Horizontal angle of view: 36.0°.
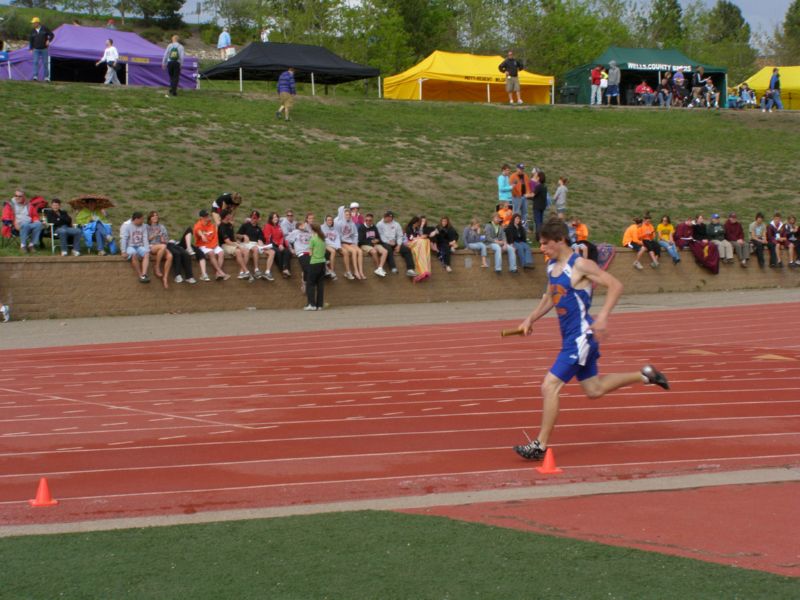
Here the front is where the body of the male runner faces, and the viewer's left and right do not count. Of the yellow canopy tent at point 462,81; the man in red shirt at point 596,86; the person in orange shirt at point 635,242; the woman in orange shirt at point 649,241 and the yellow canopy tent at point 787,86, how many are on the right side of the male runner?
5

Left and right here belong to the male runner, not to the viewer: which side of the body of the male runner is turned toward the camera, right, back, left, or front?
left

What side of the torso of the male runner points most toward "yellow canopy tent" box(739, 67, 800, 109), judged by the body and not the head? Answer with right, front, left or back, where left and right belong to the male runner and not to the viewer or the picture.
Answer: right

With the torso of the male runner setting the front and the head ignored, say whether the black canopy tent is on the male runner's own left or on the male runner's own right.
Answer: on the male runner's own right

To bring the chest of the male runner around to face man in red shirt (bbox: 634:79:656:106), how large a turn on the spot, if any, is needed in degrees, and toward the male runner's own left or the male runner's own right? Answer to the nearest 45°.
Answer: approximately 90° to the male runner's own right

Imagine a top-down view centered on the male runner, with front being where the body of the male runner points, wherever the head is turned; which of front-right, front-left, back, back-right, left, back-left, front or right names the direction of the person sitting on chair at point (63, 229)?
front-right

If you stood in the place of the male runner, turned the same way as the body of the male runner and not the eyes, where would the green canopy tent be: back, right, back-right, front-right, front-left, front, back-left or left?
right

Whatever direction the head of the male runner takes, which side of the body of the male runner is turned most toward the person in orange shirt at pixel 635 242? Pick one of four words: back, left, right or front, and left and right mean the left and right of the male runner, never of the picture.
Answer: right

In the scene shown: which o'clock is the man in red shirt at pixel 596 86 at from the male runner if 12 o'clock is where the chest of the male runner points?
The man in red shirt is roughly at 3 o'clock from the male runner.

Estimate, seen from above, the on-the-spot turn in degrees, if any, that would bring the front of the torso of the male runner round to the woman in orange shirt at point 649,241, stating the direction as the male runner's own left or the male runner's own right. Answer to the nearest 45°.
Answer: approximately 90° to the male runner's own right

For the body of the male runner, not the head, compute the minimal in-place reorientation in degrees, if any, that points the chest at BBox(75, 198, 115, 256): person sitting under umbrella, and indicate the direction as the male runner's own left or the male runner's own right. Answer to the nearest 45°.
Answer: approximately 45° to the male runner's own right

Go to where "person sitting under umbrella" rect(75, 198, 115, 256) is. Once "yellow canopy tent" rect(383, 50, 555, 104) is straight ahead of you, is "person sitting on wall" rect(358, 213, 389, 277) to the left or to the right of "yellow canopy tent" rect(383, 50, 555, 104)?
right

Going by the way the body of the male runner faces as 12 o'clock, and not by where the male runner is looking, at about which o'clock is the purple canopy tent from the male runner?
The purple canopy tent is roughly at 2 o'clock from the male runner.
